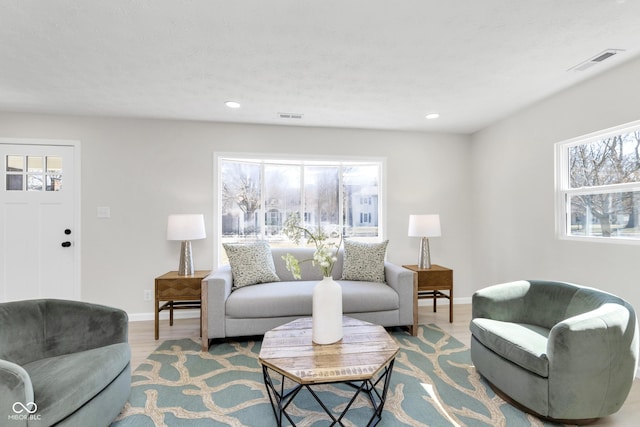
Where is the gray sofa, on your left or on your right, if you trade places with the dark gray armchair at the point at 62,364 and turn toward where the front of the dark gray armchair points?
on your left

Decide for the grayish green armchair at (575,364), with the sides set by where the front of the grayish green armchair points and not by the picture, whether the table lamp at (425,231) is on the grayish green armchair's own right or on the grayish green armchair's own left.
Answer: on the grayish green armchair's own right

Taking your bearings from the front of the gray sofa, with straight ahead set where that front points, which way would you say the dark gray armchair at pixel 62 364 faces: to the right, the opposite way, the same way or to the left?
to the left

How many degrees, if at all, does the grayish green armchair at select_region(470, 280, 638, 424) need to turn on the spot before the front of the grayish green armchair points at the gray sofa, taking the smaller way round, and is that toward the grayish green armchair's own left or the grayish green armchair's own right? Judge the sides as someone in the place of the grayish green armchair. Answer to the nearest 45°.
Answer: approximately 45° to the grayish green armchair's own right

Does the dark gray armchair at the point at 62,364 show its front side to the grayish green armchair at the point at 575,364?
yes

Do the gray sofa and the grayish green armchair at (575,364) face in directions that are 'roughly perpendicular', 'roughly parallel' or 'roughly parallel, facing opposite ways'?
roughly perpendicular

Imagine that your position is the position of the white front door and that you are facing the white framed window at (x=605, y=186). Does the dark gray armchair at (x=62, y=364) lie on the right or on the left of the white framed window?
right

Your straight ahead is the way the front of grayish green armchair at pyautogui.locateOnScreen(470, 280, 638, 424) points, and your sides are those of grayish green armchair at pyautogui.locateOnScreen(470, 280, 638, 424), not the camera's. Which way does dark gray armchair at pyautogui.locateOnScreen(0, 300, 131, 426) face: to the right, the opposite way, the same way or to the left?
the opposite way
